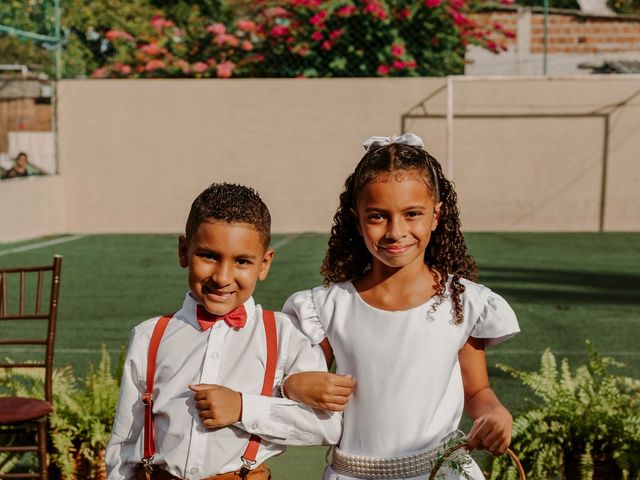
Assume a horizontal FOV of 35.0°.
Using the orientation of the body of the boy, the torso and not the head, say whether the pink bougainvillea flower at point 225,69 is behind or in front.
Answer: behind

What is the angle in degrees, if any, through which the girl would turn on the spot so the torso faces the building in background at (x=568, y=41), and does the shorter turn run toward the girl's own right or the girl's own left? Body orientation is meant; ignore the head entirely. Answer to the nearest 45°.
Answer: approximately 180°

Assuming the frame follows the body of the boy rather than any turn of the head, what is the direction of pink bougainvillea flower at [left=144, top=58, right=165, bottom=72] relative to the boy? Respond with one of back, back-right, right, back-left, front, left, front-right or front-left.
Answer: back

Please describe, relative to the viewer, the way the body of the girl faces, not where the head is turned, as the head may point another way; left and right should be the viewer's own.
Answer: facing the viewer

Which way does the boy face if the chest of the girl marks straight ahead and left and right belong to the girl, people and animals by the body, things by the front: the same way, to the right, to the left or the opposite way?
the same way

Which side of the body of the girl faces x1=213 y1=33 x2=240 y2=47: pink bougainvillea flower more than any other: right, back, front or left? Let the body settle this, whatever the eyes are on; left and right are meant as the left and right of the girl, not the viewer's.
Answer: back

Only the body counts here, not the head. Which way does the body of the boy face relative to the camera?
toward the camera

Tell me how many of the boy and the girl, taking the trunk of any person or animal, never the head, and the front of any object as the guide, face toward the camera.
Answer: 2

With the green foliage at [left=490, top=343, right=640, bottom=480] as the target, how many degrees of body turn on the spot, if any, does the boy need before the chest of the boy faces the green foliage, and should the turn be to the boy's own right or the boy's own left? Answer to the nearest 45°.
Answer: approximately 135° to the boy's own left

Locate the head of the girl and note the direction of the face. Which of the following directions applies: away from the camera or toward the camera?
toward the camera

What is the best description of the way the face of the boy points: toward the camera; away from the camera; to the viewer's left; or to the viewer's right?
toward the camera

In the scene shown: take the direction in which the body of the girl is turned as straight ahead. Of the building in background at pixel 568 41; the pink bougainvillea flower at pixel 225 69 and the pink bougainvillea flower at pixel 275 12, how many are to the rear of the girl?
3

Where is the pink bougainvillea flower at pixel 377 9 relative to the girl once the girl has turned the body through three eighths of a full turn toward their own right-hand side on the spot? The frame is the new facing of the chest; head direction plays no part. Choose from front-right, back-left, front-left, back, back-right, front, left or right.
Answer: front-right

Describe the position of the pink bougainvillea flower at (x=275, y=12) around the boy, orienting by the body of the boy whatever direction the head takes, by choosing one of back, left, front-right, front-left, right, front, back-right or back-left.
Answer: back

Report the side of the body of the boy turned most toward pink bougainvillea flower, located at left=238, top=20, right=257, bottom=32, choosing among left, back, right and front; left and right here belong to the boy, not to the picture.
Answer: back
